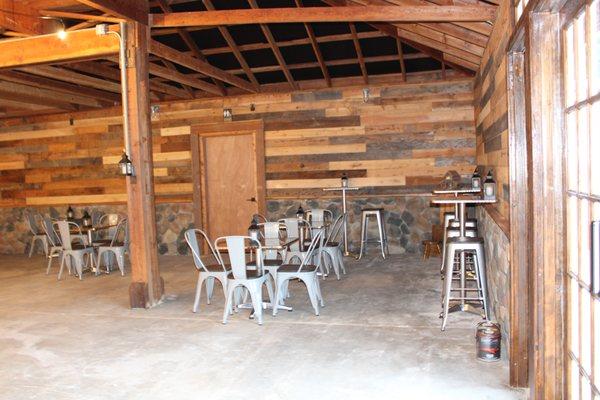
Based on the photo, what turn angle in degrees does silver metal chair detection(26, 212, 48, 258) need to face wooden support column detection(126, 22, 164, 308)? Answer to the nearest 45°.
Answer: approximately 90° to its right

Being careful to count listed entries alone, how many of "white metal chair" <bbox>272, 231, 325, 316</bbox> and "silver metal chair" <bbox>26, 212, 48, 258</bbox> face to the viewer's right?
1

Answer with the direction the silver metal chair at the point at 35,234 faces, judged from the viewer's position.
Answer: facing to the right of the viewer

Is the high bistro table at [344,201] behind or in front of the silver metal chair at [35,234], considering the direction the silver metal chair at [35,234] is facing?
in front

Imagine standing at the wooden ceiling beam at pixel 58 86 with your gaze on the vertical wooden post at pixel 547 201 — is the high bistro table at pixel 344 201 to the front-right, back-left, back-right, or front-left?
front-left

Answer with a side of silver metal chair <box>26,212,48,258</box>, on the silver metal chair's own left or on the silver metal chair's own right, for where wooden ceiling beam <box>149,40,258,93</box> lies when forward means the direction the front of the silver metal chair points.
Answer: on the silver metal chair's own right

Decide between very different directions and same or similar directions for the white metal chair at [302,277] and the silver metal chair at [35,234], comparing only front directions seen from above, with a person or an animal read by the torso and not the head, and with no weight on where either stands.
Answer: very different directions

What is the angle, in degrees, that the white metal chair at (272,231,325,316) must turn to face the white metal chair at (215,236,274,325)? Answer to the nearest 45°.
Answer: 0° — it already faces it

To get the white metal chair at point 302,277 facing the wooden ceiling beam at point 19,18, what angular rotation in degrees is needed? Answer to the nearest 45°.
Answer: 0° — it already faces it

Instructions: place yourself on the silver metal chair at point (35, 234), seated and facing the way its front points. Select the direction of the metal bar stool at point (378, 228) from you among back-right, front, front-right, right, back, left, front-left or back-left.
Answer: front-right

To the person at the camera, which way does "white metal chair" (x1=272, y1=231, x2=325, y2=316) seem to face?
facing to the left of the viewer

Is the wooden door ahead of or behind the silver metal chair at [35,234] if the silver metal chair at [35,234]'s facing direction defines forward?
ahead

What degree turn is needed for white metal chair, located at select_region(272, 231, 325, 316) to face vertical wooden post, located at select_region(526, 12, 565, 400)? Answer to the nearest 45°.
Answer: approximately 135° to its left

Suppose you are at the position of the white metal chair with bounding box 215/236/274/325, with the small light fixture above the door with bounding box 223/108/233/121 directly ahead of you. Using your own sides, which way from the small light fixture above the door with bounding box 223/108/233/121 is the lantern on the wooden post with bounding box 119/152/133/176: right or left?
left
